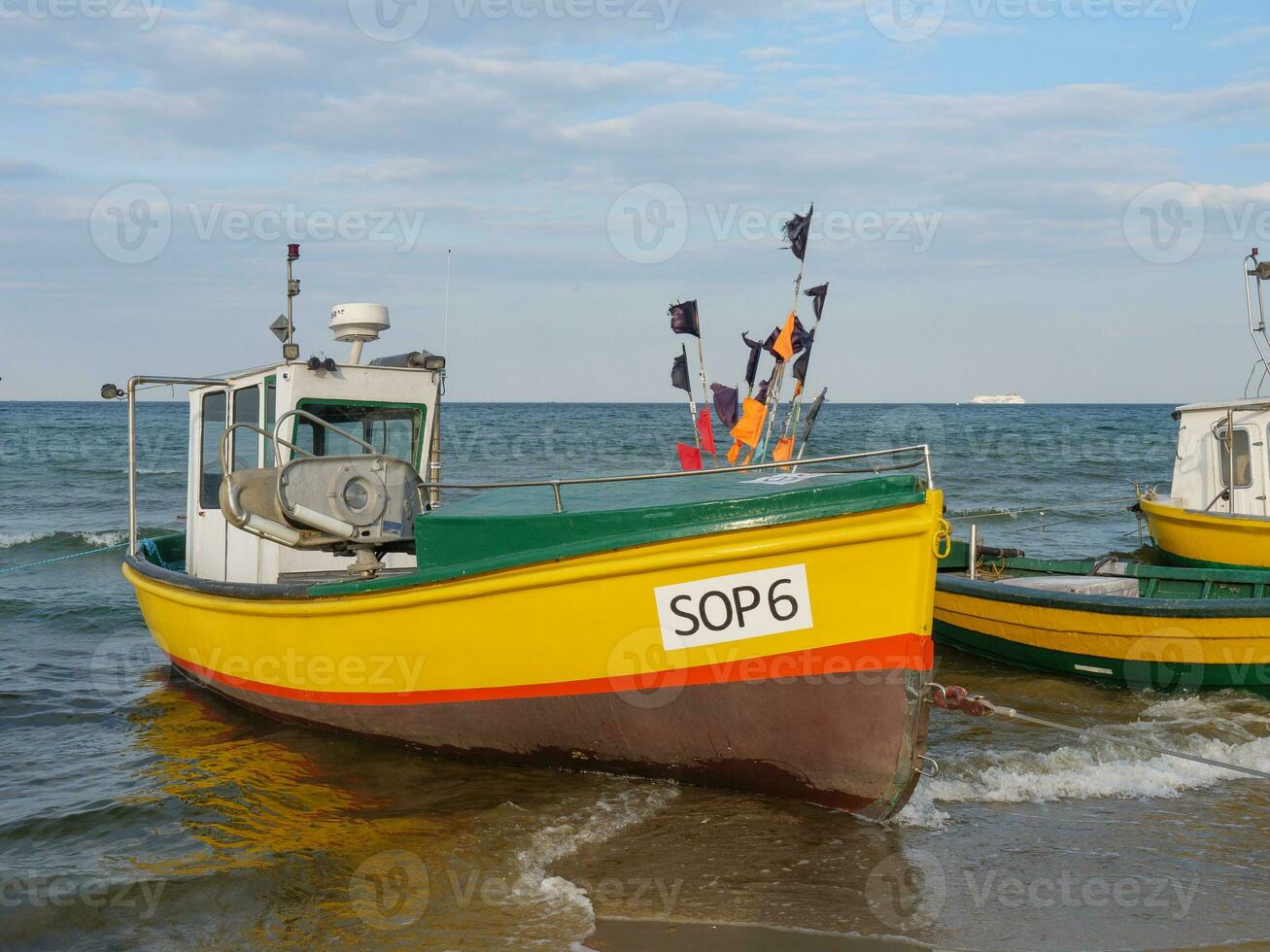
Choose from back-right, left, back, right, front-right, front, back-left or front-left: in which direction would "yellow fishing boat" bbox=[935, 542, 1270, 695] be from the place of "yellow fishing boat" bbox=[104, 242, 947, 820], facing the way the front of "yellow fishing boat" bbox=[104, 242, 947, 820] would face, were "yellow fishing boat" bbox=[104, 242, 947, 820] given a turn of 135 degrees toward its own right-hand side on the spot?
back-right
